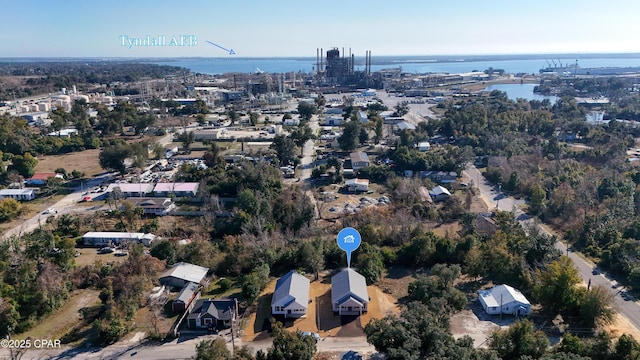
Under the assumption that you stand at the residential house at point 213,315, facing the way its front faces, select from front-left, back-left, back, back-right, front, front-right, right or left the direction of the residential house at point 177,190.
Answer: back

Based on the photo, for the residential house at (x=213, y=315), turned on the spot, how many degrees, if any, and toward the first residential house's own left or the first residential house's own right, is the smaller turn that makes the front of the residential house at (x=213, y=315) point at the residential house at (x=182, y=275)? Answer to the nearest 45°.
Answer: approximately 180°

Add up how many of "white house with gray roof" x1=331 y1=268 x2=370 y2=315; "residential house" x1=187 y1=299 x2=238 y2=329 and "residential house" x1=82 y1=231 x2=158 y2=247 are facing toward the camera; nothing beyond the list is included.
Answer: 3

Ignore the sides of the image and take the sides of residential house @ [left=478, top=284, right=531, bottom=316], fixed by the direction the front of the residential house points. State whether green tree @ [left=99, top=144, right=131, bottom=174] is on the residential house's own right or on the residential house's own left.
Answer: on the residential house's own right

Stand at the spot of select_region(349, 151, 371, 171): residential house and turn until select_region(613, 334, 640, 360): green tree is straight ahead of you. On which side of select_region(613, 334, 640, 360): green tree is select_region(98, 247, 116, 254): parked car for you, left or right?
right

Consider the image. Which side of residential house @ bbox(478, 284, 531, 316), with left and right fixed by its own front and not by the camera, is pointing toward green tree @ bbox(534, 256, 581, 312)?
left

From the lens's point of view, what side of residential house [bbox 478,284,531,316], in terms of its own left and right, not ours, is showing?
front

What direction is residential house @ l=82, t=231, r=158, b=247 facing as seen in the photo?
toward the camera

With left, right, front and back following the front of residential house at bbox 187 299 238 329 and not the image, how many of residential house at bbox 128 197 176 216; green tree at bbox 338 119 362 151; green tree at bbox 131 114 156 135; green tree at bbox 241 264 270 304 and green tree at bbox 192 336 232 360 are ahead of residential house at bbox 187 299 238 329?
1

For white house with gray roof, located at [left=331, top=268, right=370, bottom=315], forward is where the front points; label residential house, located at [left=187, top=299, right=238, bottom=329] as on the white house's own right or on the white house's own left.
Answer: on the white house's own right

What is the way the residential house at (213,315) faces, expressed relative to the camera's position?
facing the viewer

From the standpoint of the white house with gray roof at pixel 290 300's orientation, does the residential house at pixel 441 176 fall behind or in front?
behind

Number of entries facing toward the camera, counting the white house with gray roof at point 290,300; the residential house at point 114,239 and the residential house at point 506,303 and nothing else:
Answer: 3

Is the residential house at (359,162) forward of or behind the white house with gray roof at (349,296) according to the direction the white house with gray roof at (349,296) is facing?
behind

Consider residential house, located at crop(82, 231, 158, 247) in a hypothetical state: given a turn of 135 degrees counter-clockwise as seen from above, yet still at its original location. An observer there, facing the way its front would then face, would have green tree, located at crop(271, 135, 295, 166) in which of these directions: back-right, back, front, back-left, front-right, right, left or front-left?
front

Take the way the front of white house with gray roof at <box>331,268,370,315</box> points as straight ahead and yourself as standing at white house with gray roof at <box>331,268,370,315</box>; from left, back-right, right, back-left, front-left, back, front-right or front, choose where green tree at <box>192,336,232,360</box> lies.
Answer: front-right

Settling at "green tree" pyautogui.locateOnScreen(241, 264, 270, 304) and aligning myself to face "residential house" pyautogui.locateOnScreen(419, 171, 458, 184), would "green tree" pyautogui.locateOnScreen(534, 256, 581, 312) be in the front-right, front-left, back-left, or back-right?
front-right
